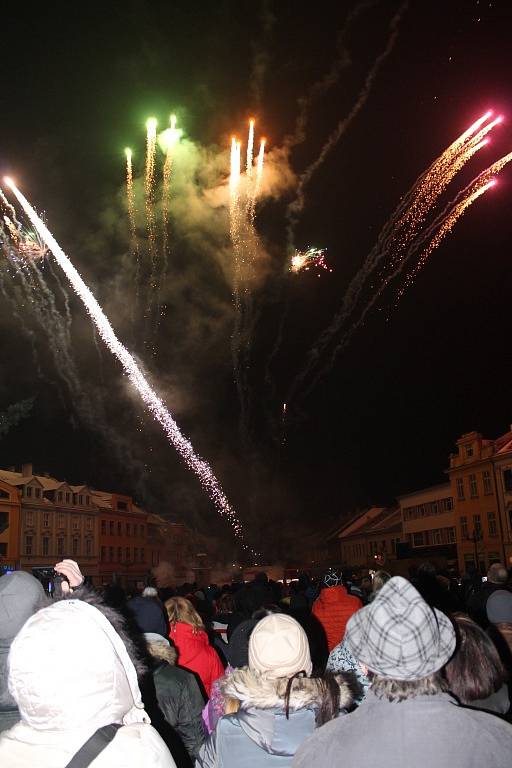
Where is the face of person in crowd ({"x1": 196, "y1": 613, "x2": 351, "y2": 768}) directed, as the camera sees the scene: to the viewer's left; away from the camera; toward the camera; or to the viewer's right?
away from the camera

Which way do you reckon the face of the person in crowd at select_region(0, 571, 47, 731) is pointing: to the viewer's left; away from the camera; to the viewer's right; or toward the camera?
away from the camera

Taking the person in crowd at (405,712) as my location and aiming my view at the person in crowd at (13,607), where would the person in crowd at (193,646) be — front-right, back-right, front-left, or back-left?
front-right

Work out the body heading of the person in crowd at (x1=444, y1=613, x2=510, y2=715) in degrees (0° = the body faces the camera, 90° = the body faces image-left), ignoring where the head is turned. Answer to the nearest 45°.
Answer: approximately 180°

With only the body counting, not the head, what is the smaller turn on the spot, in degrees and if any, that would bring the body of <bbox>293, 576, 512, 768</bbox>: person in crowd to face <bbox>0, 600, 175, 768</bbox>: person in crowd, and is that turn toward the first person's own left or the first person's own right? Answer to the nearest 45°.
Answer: approximately 90° to the first person's own left

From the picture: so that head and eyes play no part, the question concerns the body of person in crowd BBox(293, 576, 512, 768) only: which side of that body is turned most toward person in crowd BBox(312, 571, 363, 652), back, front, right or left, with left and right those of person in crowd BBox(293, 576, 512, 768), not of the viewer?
front

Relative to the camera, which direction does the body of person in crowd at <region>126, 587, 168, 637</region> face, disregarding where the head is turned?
away from the camera

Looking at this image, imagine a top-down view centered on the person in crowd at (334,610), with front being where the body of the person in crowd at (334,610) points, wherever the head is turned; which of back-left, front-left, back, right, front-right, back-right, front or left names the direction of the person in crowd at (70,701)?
back

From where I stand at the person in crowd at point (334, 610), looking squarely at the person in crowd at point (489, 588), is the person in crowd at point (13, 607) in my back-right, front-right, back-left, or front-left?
back-right

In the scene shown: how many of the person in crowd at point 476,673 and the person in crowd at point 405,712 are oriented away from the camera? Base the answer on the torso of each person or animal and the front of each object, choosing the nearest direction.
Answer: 2

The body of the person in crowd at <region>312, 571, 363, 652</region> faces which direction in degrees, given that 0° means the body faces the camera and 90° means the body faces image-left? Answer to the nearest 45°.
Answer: approximately 180°

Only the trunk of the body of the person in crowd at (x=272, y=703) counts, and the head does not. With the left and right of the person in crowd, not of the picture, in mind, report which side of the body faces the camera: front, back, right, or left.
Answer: back

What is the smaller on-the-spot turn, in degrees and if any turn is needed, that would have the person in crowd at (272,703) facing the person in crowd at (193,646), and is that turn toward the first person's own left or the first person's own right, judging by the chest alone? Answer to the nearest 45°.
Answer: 0° — they already face them

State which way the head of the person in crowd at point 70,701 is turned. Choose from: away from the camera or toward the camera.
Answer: away from the camera

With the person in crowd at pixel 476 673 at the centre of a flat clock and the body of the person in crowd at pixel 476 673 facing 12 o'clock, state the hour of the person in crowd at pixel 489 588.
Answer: the person in crowd at pixel 489 588 is roughly at 12 o'clock from the person in crowd at pixel 476 673.

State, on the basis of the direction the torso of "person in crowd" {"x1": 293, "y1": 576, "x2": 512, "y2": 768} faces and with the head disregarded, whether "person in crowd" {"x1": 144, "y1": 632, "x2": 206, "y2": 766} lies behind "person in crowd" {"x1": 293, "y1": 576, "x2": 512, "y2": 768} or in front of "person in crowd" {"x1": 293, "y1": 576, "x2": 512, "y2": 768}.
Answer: in front

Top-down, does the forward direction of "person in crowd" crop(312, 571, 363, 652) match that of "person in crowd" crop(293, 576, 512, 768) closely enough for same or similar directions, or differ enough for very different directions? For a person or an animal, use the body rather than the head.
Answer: same or similar directions

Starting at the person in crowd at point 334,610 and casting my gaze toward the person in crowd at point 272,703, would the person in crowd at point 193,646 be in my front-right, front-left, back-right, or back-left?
front-right

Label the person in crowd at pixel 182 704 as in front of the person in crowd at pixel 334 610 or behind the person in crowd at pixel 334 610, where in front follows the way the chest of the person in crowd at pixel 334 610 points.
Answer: behind

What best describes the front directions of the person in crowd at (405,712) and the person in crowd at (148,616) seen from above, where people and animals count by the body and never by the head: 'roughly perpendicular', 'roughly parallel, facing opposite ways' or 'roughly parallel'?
roughly parallel

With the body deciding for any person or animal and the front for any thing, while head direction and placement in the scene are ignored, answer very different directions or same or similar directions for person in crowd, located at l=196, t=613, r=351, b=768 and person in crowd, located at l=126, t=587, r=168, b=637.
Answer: same or similar directions

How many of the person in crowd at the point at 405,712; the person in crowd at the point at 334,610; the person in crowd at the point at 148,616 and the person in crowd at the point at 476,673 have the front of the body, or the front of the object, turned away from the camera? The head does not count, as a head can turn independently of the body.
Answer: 4
